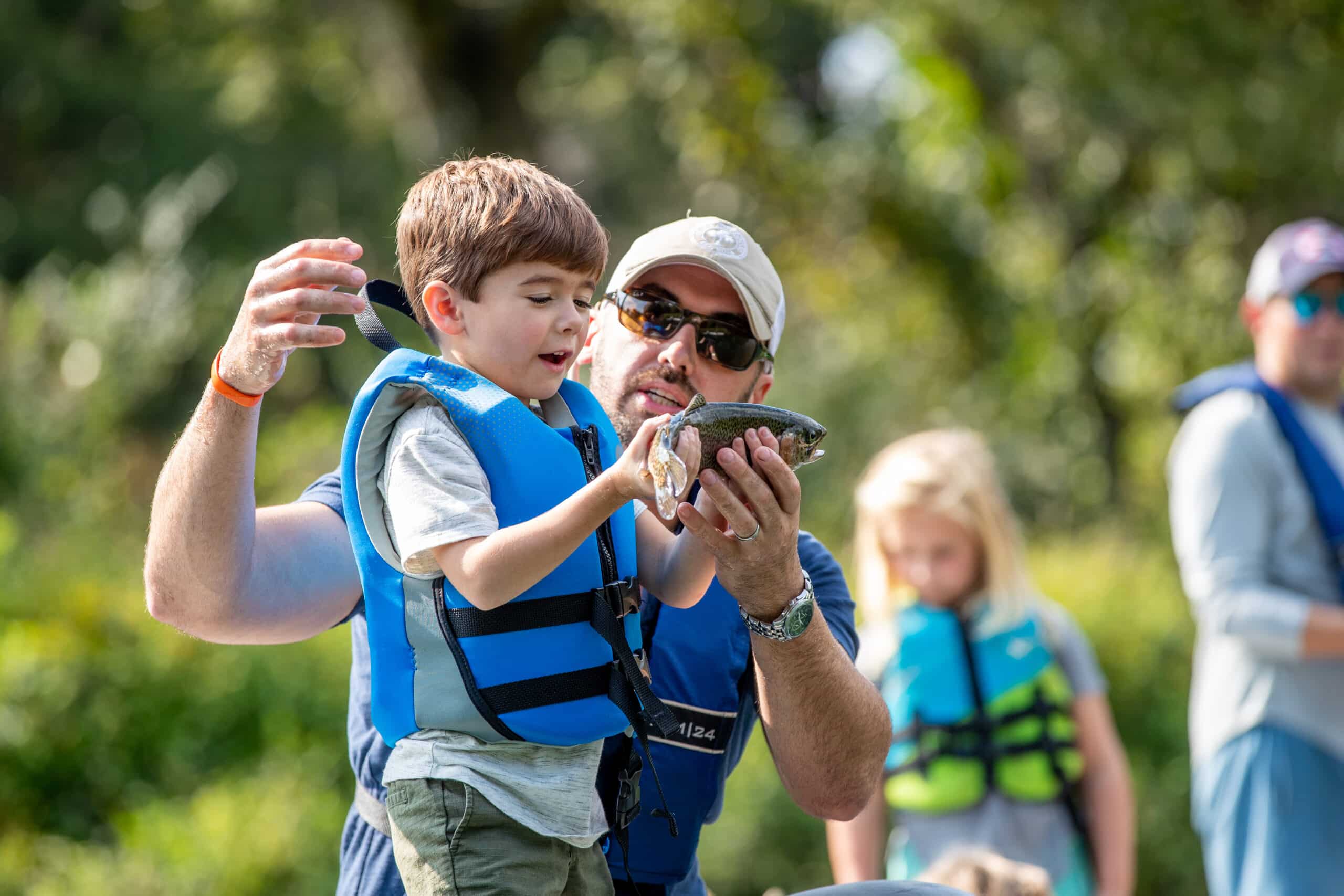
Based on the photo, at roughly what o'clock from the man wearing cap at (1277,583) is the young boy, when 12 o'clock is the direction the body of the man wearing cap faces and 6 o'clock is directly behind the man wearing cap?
The young boy is roughly at 2 o'clock from the man wearing cap.

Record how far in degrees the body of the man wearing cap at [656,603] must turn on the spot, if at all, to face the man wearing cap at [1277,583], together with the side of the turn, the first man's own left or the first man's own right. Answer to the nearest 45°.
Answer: approximately 135° to the first man's own left

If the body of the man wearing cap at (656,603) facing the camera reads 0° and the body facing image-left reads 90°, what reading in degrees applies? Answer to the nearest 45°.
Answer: approximately 0°

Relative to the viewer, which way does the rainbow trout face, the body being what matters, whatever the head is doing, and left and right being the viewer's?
facing to the right of the viewer

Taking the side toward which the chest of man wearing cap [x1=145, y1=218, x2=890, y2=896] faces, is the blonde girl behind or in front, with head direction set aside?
behind

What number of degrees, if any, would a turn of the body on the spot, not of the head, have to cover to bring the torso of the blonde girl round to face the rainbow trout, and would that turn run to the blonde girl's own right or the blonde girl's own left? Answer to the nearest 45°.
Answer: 0° — they already face it

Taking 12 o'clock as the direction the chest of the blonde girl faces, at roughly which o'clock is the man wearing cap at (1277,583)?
The man wearing cap is roughly at 8 o'clock from the blonde girl.

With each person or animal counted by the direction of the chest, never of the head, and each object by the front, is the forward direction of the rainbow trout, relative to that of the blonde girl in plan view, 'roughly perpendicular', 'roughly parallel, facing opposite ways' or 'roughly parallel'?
roughly perpendicular

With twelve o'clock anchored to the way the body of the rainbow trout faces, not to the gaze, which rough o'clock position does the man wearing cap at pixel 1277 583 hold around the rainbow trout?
The man wearing cap is roughly at 10 o'clock from the rainbow trout.
